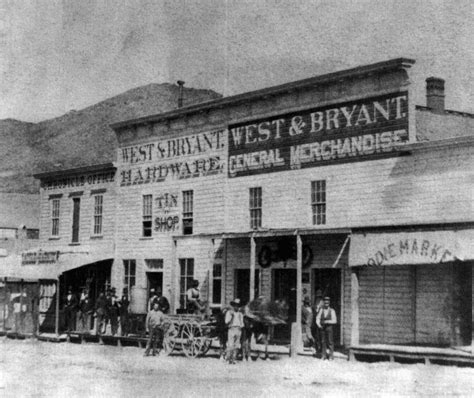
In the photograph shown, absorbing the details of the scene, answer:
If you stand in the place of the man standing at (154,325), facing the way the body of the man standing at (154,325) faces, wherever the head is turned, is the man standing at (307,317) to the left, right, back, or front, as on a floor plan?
left

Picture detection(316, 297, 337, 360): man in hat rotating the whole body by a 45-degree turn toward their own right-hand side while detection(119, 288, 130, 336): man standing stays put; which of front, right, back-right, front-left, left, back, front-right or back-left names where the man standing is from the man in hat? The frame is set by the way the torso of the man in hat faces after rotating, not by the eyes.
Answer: right

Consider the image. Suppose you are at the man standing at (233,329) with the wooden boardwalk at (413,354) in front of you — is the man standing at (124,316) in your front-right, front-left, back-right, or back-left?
back-left

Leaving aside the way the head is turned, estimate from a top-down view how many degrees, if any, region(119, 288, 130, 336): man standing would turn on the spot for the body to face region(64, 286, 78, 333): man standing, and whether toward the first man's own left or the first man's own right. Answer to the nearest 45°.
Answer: approximately 135° to the first man's own right

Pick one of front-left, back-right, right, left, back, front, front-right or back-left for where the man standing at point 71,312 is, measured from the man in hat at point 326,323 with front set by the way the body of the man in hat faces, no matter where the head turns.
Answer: back-right

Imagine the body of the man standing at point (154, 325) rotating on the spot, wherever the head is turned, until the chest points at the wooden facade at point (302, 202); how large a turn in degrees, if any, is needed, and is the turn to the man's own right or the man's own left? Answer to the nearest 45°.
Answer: approximately 90° to the man's own left

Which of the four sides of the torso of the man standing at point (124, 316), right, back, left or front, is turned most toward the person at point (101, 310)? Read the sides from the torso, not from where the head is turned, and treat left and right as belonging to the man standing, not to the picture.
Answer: right

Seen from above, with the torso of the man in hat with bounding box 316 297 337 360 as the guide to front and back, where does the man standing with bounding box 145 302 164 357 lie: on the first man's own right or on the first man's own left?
on the first man's own right

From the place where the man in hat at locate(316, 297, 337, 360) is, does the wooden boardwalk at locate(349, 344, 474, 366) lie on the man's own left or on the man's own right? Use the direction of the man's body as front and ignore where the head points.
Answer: on the man's own left

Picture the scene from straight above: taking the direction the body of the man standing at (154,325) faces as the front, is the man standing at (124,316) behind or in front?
behind
